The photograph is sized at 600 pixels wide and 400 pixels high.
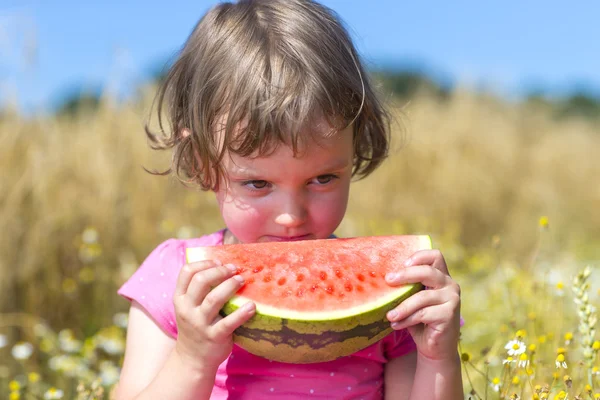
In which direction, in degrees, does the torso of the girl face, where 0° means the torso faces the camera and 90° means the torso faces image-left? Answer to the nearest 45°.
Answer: approximately 0°

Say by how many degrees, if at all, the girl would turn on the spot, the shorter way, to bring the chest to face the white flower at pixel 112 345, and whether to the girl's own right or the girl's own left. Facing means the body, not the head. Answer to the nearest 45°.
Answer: approximately 135° to the girl's own right

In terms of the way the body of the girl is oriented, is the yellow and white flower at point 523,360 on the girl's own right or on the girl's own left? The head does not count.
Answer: on the girl's own left

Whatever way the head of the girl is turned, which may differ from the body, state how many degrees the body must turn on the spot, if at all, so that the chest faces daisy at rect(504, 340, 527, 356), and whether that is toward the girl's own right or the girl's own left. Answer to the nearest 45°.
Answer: approximately 90° to the girl's own left

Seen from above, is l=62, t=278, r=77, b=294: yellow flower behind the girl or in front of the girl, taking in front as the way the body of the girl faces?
behind
